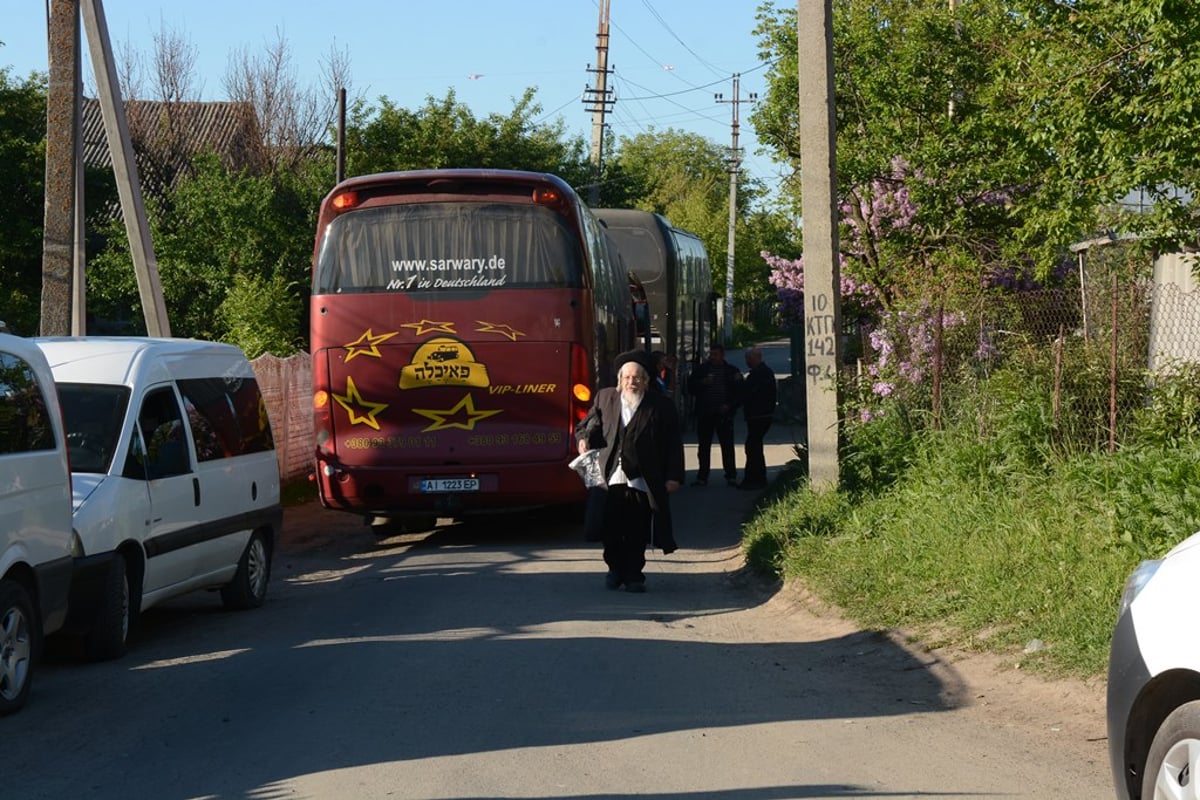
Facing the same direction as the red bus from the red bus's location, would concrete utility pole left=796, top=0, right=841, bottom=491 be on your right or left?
on your right

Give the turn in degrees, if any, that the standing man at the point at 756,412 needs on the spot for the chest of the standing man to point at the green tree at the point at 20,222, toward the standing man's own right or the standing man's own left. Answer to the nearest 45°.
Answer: approximately 45° to the standing man's own right

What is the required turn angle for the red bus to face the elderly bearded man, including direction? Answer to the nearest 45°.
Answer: approximately 135° to its right

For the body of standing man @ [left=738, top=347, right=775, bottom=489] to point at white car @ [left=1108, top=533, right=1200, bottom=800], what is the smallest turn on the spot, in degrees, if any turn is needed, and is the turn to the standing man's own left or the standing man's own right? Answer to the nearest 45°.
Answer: approximately 90° to the standing man's own left

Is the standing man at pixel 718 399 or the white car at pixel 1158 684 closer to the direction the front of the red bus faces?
the standing man

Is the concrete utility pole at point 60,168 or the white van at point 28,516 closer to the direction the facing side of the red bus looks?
the concrete utility pole

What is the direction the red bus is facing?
away from the camera

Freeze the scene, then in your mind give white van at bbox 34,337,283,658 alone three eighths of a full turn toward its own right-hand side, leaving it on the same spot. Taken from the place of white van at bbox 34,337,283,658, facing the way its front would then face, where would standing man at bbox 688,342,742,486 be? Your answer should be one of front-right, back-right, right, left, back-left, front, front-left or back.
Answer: front-right
